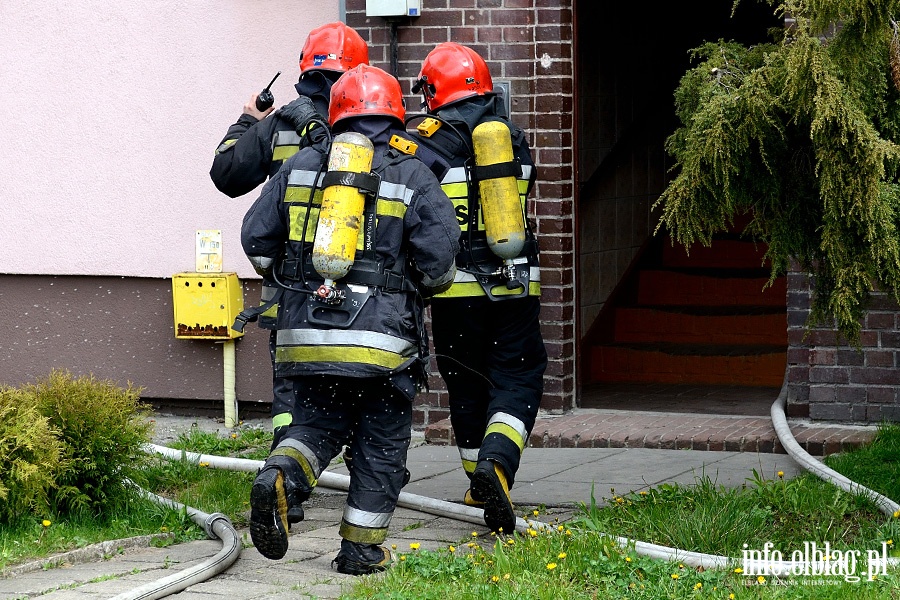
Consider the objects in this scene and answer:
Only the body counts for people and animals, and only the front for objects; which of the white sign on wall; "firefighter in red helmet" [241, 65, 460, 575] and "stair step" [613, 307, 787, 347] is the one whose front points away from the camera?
the firefighter in red helmet

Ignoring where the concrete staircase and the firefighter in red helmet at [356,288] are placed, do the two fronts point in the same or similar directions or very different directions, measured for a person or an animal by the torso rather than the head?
very different directions

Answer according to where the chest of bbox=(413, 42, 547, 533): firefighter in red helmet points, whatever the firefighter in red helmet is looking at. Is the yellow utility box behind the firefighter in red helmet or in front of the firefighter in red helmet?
in front

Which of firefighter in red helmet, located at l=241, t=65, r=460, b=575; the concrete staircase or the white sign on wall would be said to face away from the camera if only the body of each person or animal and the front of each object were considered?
the firefighter in red helmet

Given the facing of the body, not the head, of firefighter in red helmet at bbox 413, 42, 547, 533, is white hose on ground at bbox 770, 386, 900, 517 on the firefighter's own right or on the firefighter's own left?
on the firefighter's own right

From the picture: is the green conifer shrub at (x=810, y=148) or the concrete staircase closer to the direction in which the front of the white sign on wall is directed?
the green conifer shrub

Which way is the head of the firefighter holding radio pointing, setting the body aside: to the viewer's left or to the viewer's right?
to the viewer's left

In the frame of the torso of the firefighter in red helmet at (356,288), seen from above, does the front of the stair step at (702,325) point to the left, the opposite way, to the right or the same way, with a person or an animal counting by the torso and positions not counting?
the opposite way

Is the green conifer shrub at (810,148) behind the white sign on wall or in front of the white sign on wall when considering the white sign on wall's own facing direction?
in front

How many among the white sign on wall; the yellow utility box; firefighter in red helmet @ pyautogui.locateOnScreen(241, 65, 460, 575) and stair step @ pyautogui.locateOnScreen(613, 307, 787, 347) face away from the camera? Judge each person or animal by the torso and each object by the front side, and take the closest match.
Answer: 1

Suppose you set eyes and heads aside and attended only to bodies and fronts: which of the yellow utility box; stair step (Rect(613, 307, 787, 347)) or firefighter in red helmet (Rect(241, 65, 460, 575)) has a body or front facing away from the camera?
the firefighter in red helmet

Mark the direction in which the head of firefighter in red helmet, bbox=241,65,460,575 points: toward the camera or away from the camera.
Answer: away from the camera
